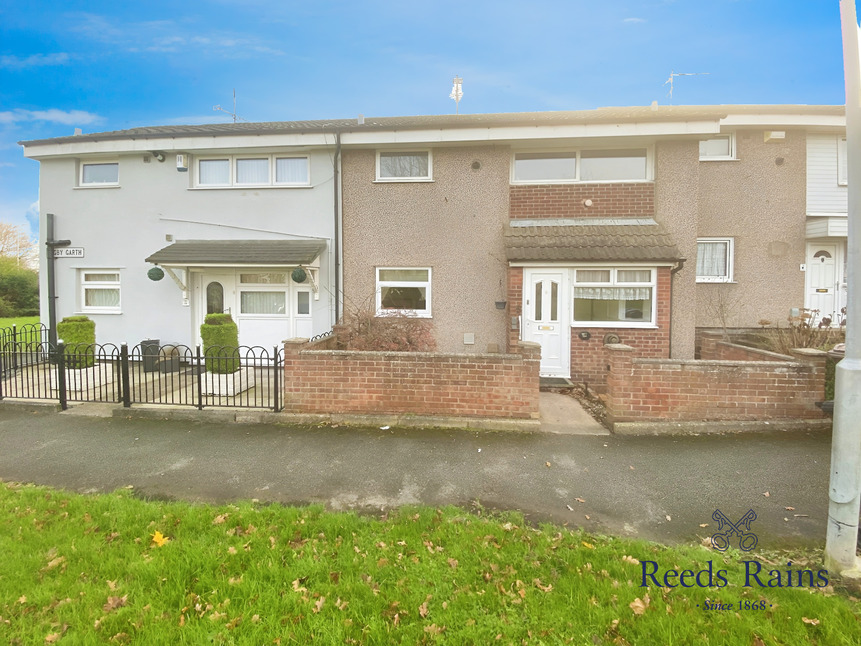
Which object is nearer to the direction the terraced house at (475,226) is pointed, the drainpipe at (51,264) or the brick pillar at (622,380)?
the brick pillar

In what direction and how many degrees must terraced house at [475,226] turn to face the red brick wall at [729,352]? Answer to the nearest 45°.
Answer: approximately 45° to its left

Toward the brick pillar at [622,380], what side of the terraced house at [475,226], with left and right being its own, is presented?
front

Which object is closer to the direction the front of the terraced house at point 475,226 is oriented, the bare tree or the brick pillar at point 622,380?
the brick pillar

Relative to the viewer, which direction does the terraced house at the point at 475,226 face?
toward the camera

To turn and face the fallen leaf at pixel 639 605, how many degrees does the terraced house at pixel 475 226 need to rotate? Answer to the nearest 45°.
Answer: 0° — it already faces it
